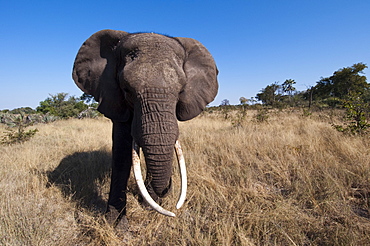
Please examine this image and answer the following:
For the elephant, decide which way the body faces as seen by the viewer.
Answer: toward the camera

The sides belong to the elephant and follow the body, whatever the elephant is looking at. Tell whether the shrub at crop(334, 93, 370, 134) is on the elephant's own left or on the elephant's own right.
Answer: on the elephant's own left

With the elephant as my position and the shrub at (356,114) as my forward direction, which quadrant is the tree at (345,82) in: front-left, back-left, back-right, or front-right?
front-left

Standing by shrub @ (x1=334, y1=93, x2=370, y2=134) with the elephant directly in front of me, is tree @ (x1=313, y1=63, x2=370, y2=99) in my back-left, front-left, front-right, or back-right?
back-right

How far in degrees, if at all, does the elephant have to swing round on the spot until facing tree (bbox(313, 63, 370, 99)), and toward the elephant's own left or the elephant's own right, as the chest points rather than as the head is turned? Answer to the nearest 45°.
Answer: approximately 135° to the elephant's own left

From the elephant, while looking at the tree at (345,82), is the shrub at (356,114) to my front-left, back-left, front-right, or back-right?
front-right
